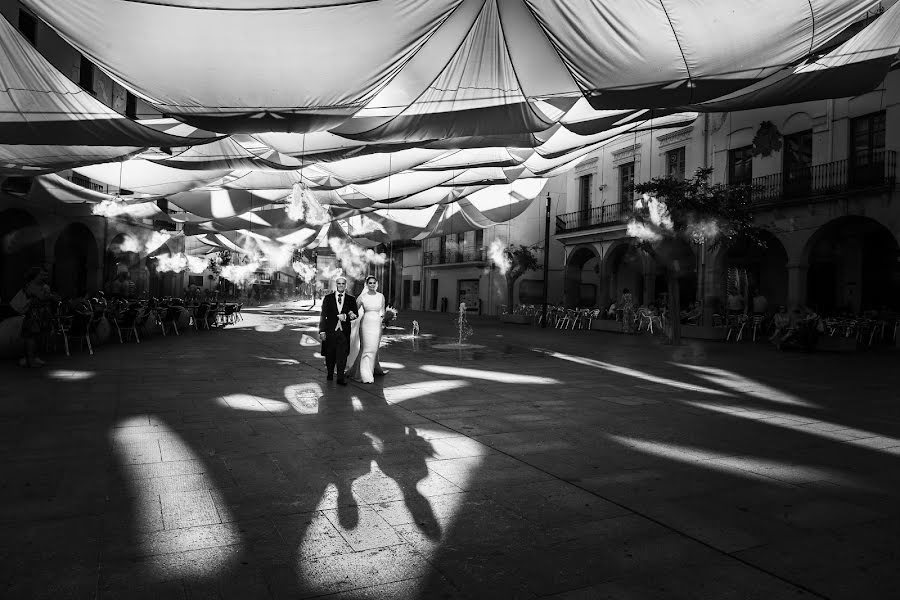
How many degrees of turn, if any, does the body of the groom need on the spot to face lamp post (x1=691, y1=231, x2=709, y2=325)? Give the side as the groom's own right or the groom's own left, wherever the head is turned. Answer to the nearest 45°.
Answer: approximately 135° to the groom's own left

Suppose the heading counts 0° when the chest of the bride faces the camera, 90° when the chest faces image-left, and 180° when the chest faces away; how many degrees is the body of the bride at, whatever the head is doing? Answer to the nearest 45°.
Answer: approximately 0°

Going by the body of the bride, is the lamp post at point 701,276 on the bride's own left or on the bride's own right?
on the bride's own left

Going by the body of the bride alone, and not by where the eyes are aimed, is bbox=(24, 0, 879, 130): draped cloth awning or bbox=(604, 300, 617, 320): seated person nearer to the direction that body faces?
the draped cloth awning

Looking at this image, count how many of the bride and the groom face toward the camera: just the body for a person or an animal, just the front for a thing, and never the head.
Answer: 2

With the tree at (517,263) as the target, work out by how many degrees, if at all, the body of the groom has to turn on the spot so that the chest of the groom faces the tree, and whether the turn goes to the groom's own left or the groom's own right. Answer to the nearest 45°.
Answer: approximately 135° to the groom's own left

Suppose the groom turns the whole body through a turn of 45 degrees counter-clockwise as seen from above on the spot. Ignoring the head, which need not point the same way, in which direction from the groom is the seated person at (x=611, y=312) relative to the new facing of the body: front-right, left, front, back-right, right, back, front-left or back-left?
left

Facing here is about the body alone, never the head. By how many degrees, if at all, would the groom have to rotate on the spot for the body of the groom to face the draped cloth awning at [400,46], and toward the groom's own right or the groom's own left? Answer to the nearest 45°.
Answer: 0° — they already face it

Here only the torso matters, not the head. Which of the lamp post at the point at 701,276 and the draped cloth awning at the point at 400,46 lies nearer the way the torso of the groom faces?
the draped cloth awning

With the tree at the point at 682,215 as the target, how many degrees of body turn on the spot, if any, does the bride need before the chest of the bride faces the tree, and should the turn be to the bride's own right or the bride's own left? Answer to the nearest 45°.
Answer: approximately 135° to the bride's own left

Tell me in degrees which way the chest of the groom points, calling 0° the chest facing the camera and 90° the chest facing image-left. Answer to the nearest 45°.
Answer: approximately 0°
